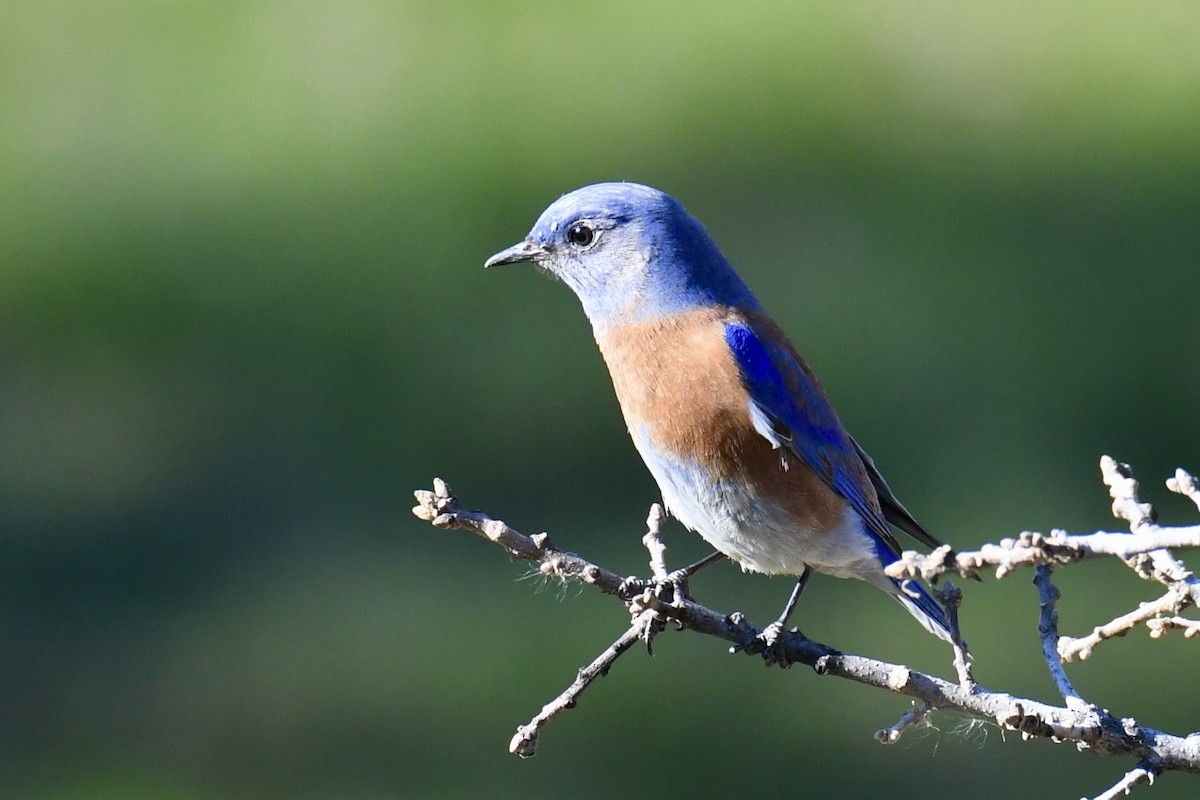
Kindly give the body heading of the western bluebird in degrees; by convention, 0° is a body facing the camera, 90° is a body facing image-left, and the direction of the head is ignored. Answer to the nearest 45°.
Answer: approximately 90°
